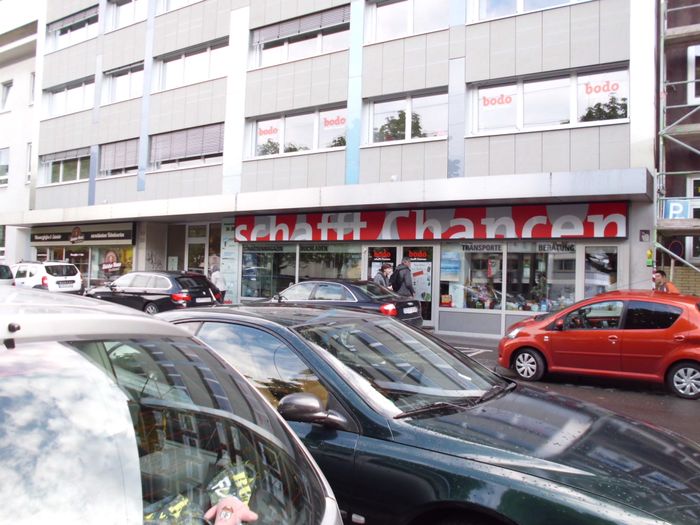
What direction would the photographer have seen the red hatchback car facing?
facing to the left of the viewer

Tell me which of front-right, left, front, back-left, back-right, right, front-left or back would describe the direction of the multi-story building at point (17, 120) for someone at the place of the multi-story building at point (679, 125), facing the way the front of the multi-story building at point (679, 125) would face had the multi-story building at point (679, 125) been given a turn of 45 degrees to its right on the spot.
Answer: front

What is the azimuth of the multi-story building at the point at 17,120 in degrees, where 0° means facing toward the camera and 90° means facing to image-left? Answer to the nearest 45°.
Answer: approximately 45°

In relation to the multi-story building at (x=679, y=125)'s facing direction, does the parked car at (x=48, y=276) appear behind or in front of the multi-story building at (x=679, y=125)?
in front

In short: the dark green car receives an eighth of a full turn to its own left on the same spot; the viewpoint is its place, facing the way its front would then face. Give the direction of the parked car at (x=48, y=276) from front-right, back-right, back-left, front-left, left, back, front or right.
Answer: back-left

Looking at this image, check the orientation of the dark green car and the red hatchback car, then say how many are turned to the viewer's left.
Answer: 1

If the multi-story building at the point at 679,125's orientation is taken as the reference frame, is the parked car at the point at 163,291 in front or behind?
in front

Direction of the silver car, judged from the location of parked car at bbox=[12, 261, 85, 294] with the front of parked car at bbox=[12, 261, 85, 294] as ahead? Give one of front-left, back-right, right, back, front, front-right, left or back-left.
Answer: back-left

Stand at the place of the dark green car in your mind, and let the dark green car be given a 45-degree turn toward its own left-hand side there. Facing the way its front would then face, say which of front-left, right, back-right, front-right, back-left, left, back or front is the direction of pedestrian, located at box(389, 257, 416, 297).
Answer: left

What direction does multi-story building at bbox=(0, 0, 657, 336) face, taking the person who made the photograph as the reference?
facing the viewer and to the left of the viewer

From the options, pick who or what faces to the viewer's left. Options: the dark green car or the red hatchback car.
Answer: the red hatchback car

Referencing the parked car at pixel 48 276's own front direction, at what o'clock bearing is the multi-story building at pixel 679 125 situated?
The multi-story building is roughly at 6 o'clock from the parked car.

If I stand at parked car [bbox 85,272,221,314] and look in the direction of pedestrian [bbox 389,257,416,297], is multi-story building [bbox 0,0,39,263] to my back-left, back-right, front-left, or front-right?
back-left

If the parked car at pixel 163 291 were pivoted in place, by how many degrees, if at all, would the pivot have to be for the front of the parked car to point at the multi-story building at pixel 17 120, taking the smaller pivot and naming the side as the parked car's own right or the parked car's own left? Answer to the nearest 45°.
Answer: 0° — it already faces it
